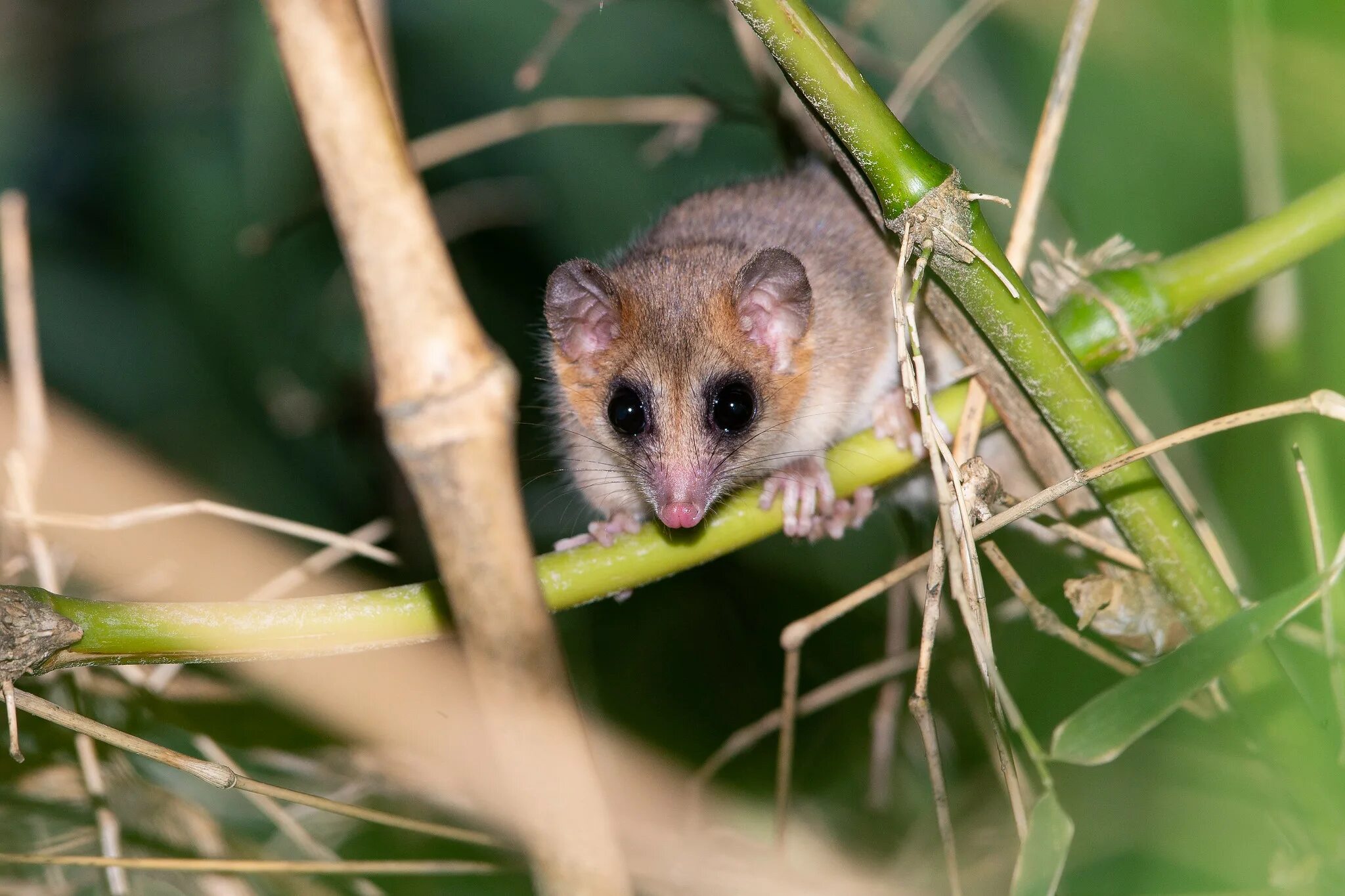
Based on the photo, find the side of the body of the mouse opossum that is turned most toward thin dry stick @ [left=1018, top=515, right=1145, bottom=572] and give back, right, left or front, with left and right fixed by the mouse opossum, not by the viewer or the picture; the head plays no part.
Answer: left

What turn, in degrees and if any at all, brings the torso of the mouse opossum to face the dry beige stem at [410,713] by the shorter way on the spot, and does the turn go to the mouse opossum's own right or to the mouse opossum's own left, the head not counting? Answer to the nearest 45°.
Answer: approximately 45° to the mouse opossum's own right

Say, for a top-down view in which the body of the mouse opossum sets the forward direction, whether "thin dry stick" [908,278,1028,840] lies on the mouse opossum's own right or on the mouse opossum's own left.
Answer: on the mouse opossum's own left

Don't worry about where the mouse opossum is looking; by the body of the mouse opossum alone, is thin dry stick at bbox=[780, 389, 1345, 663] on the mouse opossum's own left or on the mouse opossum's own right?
on the mouse opossum's own left

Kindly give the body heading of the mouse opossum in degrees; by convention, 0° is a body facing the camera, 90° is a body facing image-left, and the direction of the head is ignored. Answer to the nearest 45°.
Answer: approximately 45°

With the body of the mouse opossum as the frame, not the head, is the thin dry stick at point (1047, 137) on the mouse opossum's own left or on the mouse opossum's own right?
on the mouse opossum's own left

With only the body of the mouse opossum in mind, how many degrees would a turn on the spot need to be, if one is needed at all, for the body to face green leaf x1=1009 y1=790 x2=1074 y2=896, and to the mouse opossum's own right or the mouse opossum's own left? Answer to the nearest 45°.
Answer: approximately 45° to the mouse opossum's own left

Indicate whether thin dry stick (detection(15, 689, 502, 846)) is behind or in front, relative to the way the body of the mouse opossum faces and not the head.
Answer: in front
